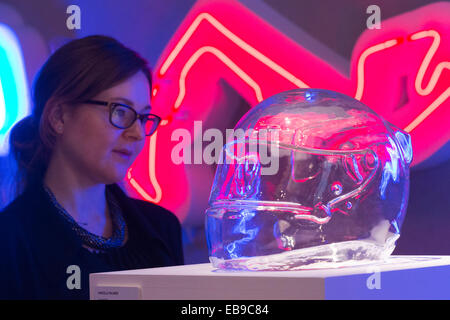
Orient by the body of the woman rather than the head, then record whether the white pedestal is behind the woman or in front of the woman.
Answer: in front

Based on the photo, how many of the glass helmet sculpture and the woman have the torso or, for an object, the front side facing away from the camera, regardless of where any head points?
0

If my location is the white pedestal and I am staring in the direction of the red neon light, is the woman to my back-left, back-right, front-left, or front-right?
front-left

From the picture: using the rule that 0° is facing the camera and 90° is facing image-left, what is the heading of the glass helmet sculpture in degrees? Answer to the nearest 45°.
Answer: approximately 45°
